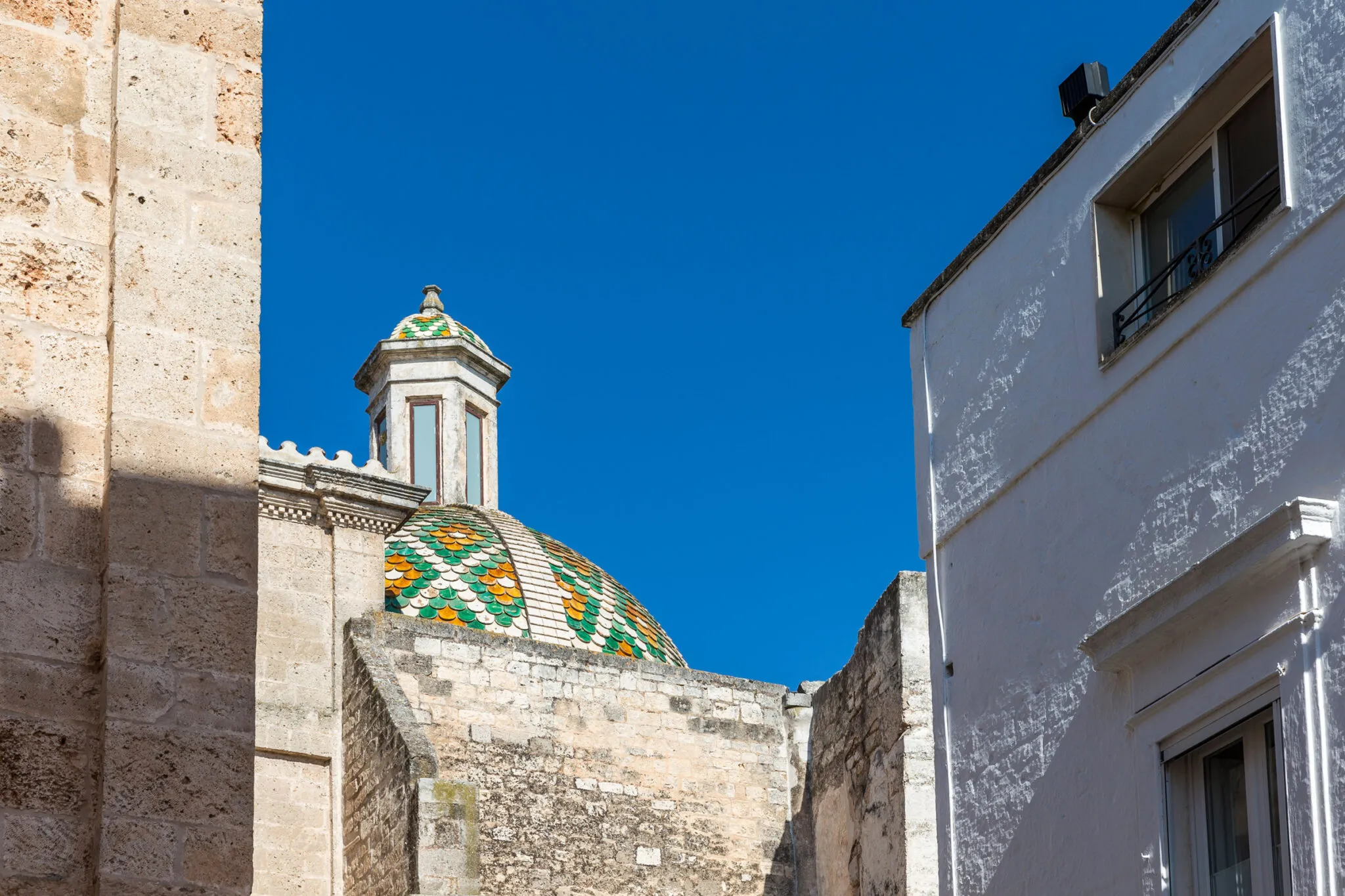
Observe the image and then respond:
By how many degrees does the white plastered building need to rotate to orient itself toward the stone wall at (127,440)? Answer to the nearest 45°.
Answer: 0° — it already faces it

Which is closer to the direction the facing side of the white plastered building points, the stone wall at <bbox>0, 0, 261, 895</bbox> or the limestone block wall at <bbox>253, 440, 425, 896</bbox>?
the stone wall

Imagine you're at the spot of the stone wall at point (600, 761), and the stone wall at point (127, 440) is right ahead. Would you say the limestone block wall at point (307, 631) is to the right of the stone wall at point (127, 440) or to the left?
right

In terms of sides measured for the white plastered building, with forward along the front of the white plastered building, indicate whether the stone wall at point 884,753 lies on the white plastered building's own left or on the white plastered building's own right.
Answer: on the white plastered building's own right

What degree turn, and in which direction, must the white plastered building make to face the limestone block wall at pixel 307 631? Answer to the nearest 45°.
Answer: approximately 90° to its right
